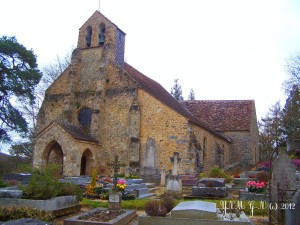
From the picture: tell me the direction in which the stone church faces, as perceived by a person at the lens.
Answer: facing the viewer and to the left of the viewer

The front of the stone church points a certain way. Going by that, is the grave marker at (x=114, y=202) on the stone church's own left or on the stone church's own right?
on the stone church's own left

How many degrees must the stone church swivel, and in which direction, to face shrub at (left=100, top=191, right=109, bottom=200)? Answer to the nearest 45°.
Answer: approximately 45° to its left

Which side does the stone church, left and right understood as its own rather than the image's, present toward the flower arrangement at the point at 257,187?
left

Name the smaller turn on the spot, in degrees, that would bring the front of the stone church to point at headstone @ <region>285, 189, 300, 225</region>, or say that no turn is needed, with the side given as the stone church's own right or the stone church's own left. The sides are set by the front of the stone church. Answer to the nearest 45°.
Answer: approximately 45° to the stone church's own left

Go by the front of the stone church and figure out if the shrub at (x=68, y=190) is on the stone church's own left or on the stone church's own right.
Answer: on the stone church's own left

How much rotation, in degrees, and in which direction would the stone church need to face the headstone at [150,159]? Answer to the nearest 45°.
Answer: approximately 90° to its left

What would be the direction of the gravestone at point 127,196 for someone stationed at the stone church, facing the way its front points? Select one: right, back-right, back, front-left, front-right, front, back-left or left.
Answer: front-left
